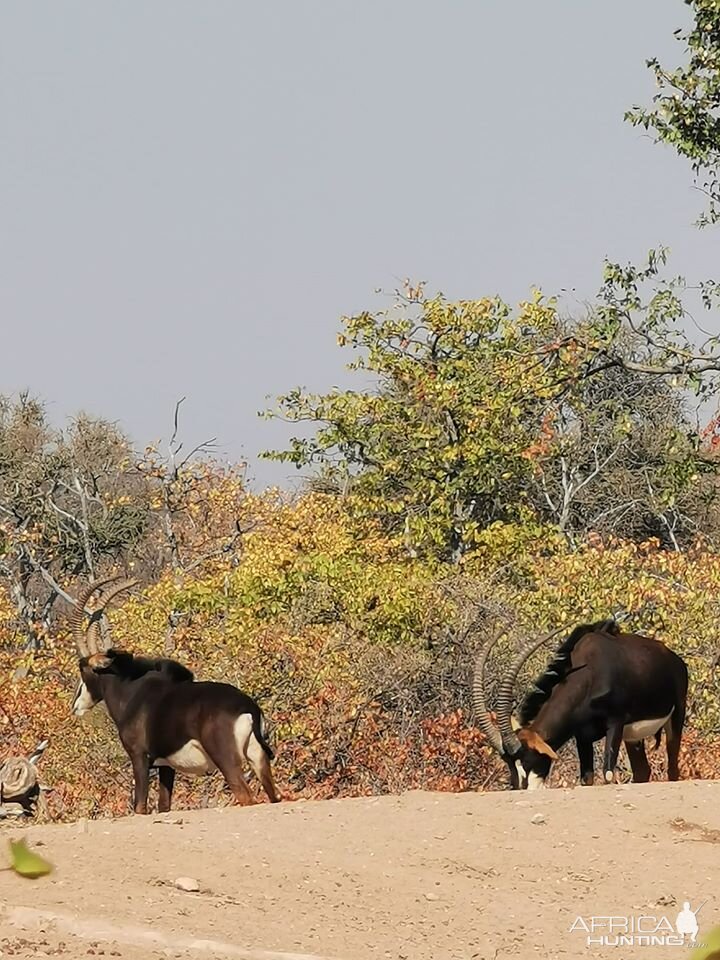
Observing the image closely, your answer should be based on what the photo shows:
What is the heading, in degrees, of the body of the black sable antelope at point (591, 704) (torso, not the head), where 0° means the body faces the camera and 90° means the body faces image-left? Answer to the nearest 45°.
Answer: approximately 45°

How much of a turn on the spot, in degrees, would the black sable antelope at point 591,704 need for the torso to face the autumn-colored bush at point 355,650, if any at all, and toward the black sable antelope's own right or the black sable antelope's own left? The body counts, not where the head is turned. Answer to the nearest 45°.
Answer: approximately 90° to the black sable antelope's own right

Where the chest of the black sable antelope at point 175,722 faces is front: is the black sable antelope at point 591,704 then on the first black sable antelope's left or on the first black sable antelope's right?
on the first black sable antelope's right

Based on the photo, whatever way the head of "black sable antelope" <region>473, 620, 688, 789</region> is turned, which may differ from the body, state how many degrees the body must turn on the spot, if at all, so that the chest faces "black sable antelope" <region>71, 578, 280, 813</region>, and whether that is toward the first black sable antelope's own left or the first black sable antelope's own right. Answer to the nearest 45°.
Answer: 0° — it already faces it

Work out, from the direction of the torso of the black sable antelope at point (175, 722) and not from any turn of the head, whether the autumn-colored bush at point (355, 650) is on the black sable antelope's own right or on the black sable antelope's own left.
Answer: on the black sable antelope's own right

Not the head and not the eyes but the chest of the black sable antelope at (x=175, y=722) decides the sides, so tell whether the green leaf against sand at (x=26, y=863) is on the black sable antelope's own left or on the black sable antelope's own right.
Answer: on the black sable antelope's own left

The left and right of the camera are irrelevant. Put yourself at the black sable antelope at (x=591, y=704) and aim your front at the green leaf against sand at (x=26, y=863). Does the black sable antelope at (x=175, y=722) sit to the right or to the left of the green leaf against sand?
right

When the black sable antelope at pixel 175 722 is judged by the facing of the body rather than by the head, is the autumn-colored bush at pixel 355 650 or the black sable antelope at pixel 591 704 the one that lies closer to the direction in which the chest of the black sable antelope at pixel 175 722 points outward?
the autumn-colored bush

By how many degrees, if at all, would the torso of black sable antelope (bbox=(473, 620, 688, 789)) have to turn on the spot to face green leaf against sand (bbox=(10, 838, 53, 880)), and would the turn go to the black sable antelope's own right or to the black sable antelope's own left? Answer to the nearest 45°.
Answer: approximately 45° to the black sable antelope's own left

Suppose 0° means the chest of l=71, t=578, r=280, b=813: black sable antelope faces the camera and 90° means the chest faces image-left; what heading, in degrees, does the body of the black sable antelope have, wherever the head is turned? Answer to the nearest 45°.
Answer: approximately 135°
